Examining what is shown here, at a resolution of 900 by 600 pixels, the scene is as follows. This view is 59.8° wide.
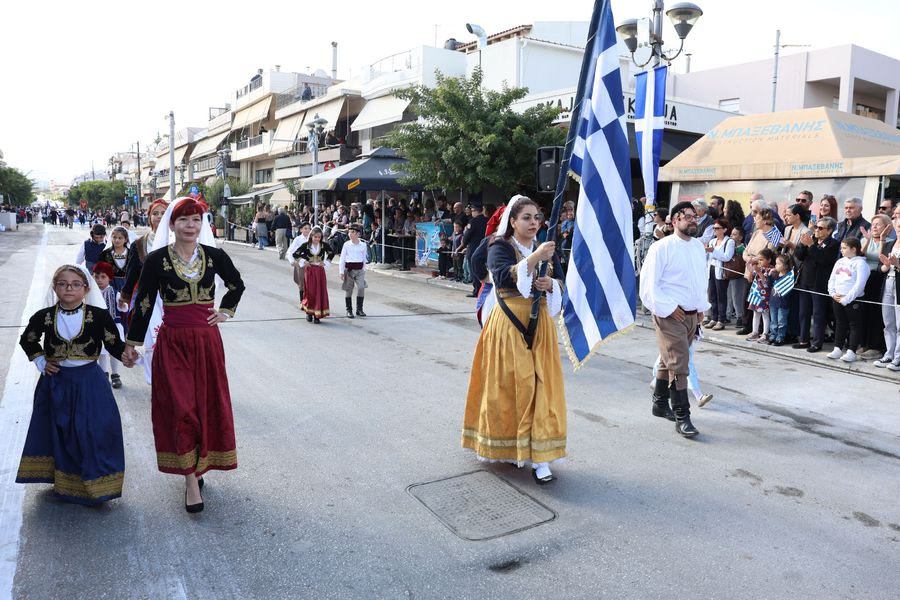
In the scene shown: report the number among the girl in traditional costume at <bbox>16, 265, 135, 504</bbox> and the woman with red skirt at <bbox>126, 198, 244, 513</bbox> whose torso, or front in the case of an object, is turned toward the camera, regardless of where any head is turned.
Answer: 2

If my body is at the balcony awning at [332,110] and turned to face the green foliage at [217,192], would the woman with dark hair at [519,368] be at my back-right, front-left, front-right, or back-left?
back-left

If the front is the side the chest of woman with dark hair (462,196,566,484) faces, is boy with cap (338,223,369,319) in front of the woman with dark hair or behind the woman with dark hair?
behind

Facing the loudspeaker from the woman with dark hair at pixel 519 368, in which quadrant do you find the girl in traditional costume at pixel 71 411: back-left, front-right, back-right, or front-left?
back-left

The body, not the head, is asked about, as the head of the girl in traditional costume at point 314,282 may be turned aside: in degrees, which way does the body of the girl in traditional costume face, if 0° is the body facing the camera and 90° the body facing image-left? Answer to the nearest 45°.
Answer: approximately 0°

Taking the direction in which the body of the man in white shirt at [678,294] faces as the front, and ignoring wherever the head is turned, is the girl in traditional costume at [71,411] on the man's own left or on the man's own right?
on the man's own right

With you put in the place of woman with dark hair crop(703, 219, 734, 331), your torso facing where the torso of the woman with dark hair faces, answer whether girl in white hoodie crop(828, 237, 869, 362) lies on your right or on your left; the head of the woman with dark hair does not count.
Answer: on your left

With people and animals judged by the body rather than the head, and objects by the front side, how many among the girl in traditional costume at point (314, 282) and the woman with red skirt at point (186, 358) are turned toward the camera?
2
